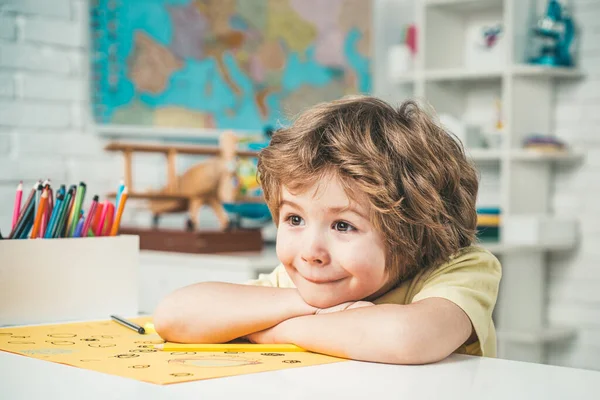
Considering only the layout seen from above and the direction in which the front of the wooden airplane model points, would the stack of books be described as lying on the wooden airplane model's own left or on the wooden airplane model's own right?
on the wooden airplane model's own left

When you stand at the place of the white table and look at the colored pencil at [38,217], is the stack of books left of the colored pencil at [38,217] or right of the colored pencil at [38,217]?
right

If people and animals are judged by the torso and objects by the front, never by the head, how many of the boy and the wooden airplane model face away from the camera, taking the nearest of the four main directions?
0

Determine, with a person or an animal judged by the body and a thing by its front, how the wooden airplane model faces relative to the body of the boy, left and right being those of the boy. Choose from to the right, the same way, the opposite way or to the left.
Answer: to the left

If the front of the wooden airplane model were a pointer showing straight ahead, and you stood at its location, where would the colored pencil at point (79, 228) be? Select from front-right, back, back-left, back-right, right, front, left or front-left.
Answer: front-right

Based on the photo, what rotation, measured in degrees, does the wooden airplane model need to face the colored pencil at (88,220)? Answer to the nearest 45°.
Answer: approximately 45° to its right

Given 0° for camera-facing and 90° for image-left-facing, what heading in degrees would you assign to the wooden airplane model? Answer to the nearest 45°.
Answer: approximately 315°

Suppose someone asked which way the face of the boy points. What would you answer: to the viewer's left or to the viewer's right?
to the viewer's left
